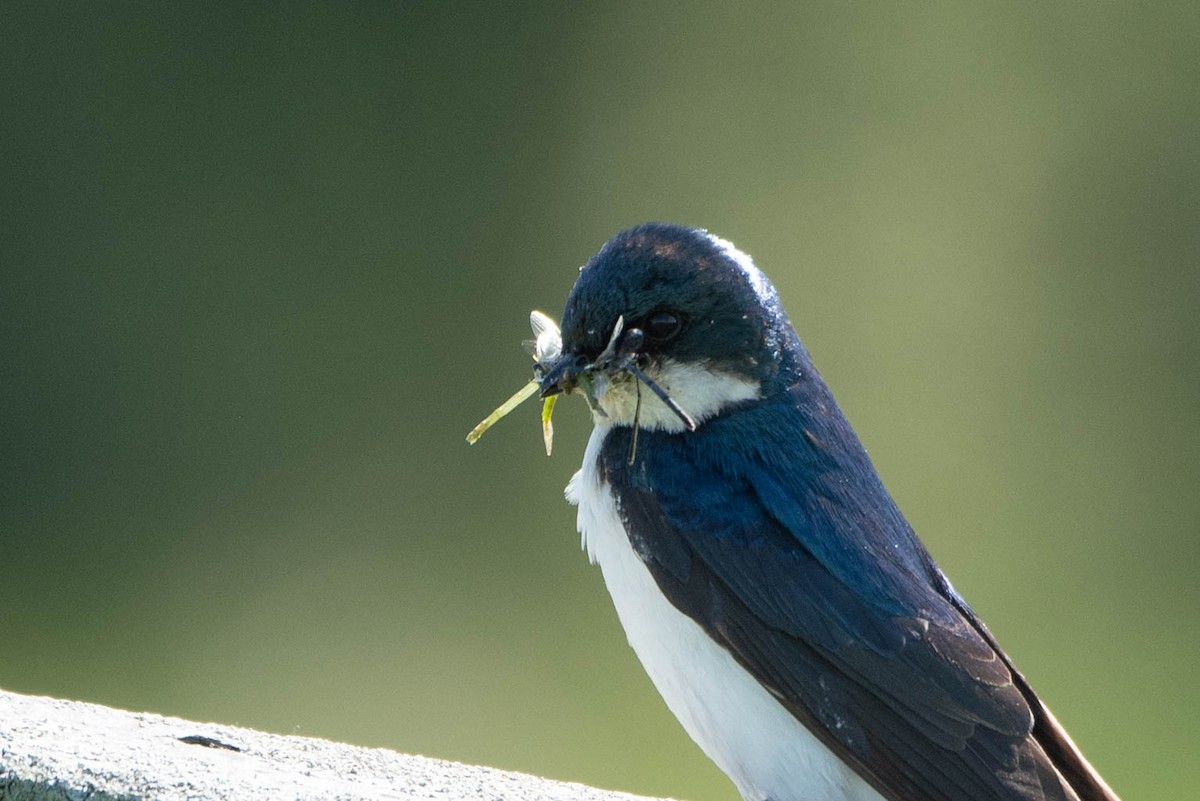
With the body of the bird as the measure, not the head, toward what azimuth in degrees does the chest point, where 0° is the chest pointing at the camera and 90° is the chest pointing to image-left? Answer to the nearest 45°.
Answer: approximately 90°
